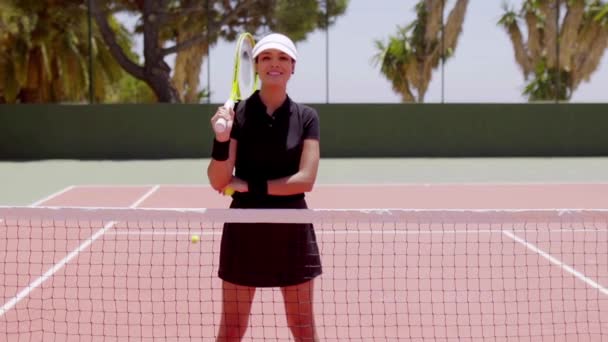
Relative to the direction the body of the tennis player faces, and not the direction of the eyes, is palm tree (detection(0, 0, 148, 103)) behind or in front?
behind

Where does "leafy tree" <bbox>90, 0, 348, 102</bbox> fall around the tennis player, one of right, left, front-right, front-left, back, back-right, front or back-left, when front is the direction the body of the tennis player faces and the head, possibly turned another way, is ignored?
back

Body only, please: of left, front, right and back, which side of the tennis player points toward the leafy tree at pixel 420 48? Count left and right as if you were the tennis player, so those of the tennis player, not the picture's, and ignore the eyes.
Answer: back

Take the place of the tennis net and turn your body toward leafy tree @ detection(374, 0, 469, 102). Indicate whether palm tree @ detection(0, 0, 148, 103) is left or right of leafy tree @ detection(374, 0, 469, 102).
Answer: left

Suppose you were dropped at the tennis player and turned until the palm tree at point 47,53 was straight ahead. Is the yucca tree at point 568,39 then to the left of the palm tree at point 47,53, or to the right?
right

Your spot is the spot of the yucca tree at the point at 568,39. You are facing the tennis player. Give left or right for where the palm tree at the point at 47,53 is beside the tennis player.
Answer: right

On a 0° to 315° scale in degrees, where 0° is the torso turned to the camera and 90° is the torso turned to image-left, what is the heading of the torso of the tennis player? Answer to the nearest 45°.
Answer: approximately 0°

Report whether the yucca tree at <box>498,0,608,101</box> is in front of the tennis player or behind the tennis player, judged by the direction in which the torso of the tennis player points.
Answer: behind
